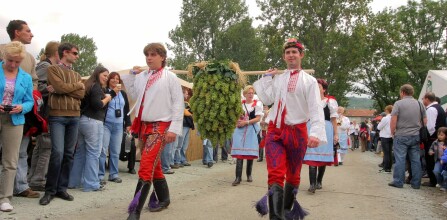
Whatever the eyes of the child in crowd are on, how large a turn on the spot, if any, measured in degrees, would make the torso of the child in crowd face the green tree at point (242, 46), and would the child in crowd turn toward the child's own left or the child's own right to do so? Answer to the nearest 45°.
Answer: approximately 90° to the child's own right

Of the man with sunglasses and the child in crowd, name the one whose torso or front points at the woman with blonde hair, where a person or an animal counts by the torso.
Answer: the child in crowd

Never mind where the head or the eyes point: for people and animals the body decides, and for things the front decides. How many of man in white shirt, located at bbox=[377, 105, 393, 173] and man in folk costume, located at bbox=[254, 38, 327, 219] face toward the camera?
1

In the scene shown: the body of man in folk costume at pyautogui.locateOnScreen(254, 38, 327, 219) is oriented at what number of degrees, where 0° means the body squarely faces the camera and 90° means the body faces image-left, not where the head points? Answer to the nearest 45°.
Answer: approximately 0°

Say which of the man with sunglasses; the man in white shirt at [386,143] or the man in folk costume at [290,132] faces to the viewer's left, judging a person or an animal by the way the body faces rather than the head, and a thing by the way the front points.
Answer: the man in white shirt

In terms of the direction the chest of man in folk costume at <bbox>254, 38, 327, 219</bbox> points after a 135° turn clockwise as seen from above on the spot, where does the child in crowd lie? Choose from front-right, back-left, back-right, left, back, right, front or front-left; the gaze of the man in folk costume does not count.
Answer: right

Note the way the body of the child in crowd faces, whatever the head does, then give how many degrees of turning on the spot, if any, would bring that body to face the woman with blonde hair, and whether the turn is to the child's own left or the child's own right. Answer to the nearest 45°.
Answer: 0° — they already face them

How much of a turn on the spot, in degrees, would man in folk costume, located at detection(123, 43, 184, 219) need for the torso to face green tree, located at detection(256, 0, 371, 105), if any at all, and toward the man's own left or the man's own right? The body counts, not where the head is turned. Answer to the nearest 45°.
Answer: approximately 180°

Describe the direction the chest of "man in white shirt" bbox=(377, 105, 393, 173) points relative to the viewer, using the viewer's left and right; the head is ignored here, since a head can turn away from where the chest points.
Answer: facing to the left of the viewer

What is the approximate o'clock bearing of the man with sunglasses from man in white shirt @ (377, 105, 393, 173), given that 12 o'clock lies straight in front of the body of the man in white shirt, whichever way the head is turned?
The man with sunglasses is roughly at 10 o'clock from the man in white shirt.

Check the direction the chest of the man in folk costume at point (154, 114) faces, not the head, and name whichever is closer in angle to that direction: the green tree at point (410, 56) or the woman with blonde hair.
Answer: the woman with blonde hair

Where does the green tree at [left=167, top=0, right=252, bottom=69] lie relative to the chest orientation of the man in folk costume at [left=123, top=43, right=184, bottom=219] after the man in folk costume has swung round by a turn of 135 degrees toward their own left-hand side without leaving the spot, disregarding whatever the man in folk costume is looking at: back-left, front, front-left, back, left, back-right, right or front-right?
left
